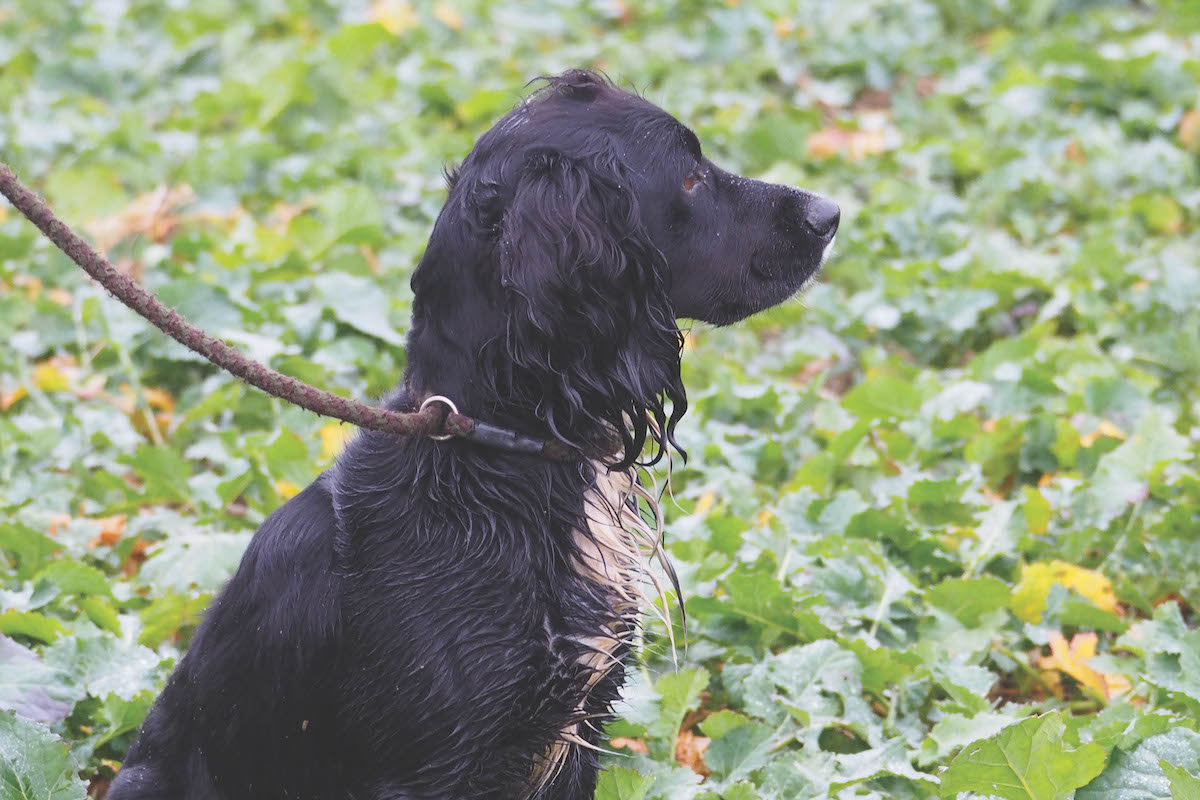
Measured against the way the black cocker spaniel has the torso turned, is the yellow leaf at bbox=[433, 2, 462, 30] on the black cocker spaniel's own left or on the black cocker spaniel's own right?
on the black cocker spaniel's own left

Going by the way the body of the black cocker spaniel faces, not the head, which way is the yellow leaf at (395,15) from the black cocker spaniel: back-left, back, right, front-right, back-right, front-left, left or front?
left

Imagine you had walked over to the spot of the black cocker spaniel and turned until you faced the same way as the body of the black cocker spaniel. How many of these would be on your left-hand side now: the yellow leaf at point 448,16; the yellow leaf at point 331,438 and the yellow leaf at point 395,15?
3

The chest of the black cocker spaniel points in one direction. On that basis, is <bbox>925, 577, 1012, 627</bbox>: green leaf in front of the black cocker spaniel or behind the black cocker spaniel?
in front

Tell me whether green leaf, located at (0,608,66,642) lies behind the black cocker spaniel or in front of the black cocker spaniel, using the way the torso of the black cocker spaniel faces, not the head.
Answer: behind

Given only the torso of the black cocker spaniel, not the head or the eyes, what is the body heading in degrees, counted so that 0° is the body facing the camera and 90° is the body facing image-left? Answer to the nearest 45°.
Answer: approximately 270°

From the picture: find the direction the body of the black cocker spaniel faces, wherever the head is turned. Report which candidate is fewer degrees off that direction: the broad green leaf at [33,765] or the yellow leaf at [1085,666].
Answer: the yellow leaf

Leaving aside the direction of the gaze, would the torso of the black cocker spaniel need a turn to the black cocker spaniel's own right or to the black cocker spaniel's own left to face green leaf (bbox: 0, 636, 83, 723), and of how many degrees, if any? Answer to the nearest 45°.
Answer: approximately 135° to the black cocker spaniel's own left

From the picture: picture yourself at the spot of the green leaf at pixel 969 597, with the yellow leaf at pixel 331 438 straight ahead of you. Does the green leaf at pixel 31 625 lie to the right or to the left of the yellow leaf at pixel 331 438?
left

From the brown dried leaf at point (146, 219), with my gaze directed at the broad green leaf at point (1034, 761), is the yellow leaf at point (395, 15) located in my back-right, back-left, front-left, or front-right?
back-left

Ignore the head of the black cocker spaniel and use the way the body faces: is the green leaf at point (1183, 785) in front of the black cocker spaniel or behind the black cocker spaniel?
in front
